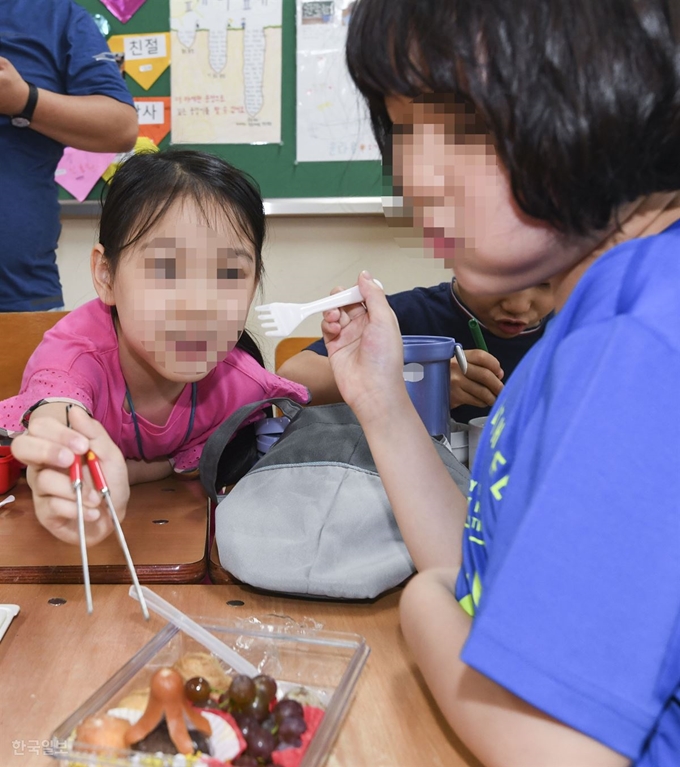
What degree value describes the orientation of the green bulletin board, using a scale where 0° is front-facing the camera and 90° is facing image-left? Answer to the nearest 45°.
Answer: approximately 0°

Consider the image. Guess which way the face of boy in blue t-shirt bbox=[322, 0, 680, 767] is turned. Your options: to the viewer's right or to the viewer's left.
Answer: to the viewer's left

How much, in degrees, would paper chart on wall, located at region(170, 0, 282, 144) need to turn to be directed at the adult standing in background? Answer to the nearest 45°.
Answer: approximately 45° to its right

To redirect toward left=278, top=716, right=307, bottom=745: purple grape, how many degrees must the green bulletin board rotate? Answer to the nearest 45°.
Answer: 0° — it already faces it

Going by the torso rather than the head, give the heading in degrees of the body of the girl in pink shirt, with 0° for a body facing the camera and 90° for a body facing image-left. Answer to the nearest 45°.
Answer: approximately 0°

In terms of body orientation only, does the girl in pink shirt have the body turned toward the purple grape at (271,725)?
yes

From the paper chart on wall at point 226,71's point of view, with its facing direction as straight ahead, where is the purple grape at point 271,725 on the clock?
The purple grape is roughly at 12 o'clock from the paper chart on wall.
